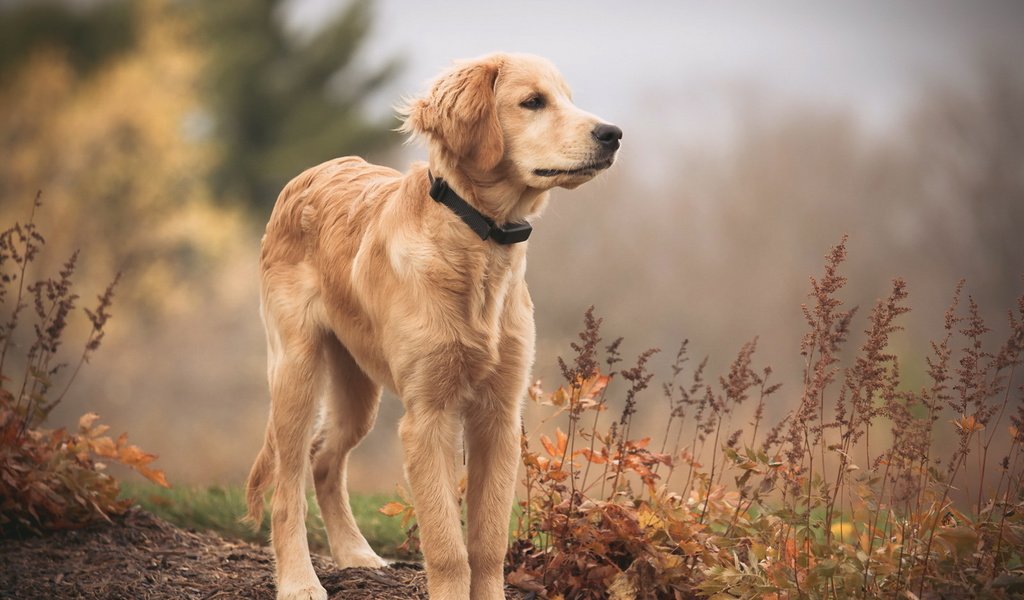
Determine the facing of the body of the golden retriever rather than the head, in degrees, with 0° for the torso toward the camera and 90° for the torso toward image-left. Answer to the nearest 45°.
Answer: approximately 315°

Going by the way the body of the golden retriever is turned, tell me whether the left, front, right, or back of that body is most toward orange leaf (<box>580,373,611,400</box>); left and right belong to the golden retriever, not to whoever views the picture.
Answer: left

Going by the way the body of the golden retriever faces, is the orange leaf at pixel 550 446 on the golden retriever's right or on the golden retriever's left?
on the golden retriever's left

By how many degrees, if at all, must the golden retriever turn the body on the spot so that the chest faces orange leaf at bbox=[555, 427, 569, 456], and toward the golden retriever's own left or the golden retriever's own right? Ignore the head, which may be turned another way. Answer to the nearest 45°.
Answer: approximately 90° to the golden retriever's own left

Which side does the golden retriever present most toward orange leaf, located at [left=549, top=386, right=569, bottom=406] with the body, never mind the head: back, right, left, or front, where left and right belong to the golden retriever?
left
